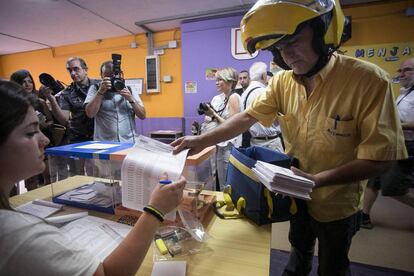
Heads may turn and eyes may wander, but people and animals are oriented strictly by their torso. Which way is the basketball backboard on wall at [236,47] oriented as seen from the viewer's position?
toward the camera

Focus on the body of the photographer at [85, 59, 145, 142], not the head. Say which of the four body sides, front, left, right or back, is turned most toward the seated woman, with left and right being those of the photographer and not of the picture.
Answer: front

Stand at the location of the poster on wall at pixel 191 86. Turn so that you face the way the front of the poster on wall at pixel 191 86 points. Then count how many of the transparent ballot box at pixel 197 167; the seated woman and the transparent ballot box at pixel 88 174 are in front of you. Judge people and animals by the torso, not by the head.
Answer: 3

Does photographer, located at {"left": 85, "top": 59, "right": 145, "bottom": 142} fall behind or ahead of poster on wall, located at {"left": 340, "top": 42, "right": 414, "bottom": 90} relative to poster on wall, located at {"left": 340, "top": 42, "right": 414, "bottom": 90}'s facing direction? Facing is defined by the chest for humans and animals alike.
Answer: ahead

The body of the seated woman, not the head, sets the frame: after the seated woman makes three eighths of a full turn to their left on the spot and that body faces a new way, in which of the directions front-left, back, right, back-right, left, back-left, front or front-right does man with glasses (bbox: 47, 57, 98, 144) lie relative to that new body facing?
front-right

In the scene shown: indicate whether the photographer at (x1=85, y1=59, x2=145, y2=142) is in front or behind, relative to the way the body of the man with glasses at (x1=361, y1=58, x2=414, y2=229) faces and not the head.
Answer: in front

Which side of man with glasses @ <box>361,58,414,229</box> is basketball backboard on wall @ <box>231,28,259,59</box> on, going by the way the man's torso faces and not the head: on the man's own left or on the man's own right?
on the man's own right

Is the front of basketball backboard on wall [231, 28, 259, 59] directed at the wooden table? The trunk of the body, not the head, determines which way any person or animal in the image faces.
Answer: yes

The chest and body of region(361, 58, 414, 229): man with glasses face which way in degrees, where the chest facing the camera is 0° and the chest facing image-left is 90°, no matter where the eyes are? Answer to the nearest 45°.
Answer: approximately 45°

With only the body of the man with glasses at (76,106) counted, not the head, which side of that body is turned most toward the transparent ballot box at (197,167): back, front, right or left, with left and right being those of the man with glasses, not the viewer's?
front

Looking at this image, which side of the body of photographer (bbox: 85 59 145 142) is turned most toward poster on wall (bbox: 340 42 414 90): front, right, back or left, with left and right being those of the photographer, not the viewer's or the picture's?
left

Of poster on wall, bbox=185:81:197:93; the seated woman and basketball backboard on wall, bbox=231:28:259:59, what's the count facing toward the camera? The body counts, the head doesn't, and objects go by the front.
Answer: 2

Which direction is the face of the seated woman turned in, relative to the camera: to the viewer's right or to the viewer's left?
to the viewer's right

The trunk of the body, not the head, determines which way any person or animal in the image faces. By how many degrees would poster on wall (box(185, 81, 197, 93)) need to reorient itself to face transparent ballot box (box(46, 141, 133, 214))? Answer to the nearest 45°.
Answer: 0° — it already faces it

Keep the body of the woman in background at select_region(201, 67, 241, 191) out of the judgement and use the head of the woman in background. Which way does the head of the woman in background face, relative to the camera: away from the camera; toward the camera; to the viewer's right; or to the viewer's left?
to the viewer's left

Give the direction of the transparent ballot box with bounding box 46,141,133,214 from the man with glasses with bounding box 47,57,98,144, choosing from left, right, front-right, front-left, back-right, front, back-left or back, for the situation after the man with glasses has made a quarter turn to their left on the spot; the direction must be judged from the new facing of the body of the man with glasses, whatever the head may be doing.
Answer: right

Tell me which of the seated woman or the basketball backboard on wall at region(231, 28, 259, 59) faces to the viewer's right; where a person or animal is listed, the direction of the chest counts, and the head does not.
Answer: the seated woman

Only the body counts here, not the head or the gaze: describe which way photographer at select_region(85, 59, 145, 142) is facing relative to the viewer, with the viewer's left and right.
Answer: facing the viewer
